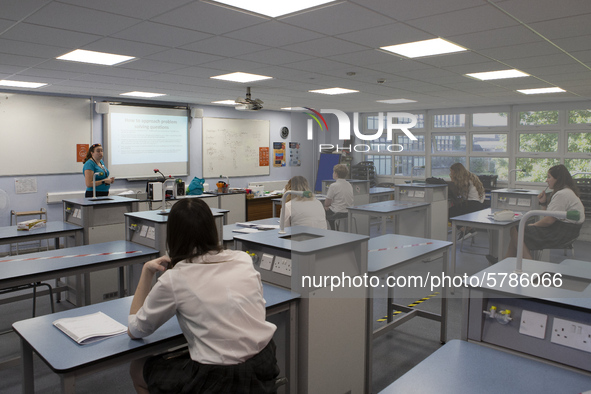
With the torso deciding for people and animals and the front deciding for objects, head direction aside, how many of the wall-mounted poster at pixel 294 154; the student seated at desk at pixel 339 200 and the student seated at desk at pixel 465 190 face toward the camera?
1

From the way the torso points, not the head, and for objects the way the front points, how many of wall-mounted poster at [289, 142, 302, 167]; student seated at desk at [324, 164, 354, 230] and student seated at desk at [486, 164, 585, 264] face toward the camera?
1

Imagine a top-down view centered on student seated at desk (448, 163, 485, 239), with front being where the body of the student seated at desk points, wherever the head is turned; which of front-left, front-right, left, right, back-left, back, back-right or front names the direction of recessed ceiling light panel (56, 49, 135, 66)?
left

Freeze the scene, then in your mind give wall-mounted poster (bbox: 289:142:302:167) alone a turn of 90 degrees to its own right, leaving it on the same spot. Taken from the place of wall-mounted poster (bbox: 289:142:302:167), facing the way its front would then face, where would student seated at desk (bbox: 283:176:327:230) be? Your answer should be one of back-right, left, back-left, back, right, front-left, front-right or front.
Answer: left

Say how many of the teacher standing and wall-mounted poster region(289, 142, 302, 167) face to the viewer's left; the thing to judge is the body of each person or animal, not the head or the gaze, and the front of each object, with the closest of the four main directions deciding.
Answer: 0

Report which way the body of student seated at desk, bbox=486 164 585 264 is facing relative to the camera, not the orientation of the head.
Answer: to the viewer's left

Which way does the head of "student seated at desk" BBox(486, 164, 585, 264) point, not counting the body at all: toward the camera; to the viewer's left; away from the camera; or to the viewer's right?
to the viewer's left

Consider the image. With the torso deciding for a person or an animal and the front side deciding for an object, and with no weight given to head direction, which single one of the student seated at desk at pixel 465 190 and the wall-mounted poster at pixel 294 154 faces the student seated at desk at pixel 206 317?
the wall-mounted poster

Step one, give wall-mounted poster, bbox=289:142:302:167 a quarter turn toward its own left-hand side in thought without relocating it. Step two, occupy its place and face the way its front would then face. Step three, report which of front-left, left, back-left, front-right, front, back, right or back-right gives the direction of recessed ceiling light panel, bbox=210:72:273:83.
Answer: right

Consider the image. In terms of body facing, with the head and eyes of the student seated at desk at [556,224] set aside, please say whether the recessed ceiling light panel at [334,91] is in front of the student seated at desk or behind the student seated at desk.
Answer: in front

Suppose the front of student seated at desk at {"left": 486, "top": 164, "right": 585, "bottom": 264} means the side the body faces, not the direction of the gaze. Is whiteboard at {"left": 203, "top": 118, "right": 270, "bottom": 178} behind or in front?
in front

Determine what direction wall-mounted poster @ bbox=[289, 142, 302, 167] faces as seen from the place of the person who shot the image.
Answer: facing the viewer

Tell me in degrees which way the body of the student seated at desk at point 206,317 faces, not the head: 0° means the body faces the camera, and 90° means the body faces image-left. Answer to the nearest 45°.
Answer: approximately 135°

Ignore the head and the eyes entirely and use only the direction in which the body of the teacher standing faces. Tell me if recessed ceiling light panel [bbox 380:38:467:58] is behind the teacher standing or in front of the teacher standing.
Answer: in front

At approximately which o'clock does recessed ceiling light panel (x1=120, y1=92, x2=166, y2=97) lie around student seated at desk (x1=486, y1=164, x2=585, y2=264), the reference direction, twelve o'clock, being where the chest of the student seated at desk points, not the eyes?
The recessed ceiling light panel is roughly at 12 o'clock from the student seated at desk.
